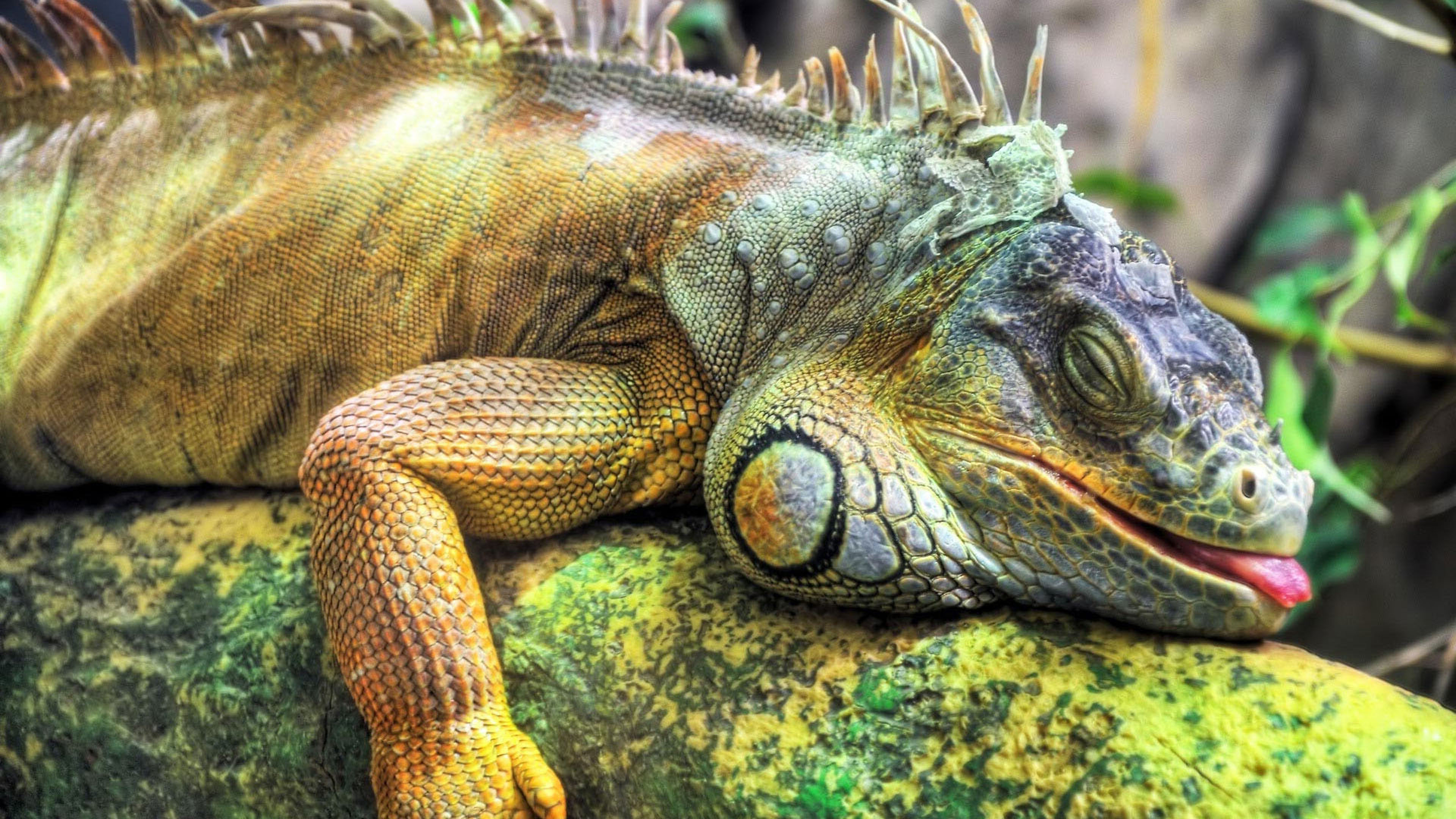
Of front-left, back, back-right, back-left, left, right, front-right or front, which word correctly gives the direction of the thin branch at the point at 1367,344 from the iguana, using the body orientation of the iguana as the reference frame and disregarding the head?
front-left

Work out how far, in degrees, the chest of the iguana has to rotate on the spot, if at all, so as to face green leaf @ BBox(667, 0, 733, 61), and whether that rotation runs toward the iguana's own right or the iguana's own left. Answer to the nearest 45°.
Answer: approximately 90° to the iguana's own left

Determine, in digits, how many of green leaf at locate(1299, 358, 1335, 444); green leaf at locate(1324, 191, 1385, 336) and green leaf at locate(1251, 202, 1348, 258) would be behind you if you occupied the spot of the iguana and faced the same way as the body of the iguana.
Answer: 0

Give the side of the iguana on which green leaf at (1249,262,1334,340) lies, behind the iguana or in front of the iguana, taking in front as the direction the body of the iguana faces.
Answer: in front

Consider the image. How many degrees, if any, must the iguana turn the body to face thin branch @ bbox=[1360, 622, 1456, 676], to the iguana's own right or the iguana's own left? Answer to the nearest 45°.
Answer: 0° — it already faces it

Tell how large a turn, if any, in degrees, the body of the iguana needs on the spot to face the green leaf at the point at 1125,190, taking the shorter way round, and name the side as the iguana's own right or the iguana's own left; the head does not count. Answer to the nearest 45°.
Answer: approximately 45° to the iguana's own left

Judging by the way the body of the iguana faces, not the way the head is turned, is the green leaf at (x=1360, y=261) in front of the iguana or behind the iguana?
in front

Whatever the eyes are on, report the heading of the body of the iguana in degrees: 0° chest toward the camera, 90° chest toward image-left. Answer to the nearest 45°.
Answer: approximately 270°
